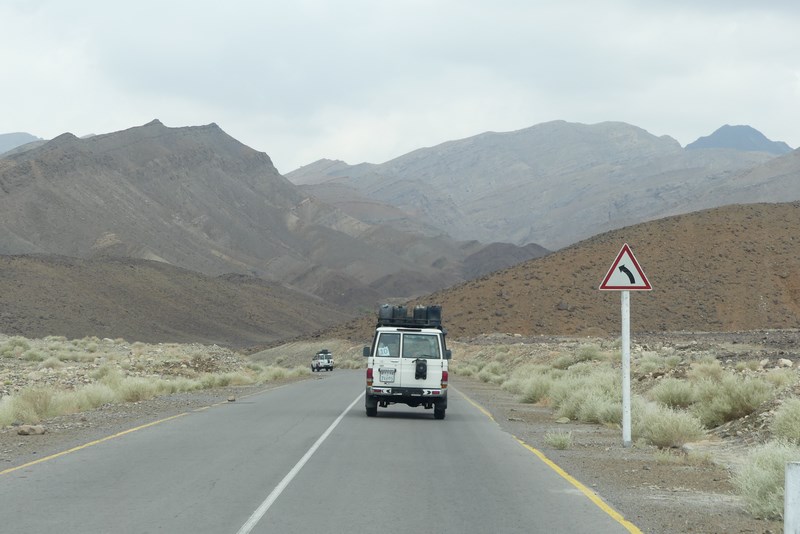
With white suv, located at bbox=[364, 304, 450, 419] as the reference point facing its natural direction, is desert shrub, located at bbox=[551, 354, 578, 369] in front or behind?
in front

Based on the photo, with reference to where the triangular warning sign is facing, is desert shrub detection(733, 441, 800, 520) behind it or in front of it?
in front

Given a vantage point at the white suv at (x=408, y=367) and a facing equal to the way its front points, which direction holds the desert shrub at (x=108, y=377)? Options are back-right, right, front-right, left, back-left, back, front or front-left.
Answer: front-left

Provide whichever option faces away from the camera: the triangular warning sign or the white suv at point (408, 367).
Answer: the white suv

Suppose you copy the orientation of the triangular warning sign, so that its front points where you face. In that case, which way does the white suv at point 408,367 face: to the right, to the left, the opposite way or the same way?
the opposite way

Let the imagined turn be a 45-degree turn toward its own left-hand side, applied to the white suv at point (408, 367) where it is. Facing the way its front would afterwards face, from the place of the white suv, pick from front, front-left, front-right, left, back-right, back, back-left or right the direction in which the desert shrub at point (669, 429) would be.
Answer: back

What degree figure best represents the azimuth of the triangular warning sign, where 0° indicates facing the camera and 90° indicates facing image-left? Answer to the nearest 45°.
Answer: approximately 0°

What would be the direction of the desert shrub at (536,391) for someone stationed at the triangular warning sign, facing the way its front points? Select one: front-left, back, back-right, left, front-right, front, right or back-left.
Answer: back

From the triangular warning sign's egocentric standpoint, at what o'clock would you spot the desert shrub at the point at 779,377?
The desert shrub is roughly at 7 o'clock from the triangular warning sign.

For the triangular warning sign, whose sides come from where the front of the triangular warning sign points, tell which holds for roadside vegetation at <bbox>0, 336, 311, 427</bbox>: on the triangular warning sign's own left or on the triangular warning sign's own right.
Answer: on the triangular warning sign's own right

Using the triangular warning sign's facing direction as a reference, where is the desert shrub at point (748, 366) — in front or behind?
behind

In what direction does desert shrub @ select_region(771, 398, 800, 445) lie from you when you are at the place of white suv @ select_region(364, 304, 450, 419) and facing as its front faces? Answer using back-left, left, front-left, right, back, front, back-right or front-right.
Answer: back-right

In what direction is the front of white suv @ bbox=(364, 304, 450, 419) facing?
away from the camera

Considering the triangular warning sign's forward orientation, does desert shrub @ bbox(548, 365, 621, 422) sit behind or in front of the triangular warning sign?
behind
